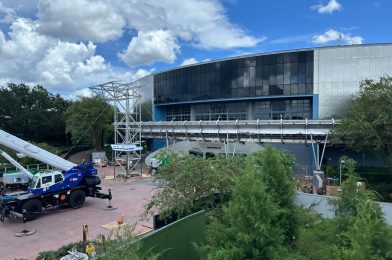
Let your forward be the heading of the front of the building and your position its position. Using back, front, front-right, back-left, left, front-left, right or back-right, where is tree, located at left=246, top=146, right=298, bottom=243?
front-left

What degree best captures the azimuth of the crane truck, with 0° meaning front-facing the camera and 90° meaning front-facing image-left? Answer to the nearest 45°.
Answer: approximately 45°

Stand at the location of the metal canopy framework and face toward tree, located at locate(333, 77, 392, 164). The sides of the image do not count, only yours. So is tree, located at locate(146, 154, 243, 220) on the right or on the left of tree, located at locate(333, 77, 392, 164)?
right

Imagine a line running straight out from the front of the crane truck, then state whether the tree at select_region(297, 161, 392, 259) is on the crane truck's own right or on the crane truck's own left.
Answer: on the crane truck's own left

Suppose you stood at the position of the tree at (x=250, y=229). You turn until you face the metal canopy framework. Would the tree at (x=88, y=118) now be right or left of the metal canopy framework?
left

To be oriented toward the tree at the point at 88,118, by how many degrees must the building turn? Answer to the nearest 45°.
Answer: approximately 45° to its right

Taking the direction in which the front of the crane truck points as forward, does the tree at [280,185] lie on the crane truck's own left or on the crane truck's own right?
on the crane truck's own left
